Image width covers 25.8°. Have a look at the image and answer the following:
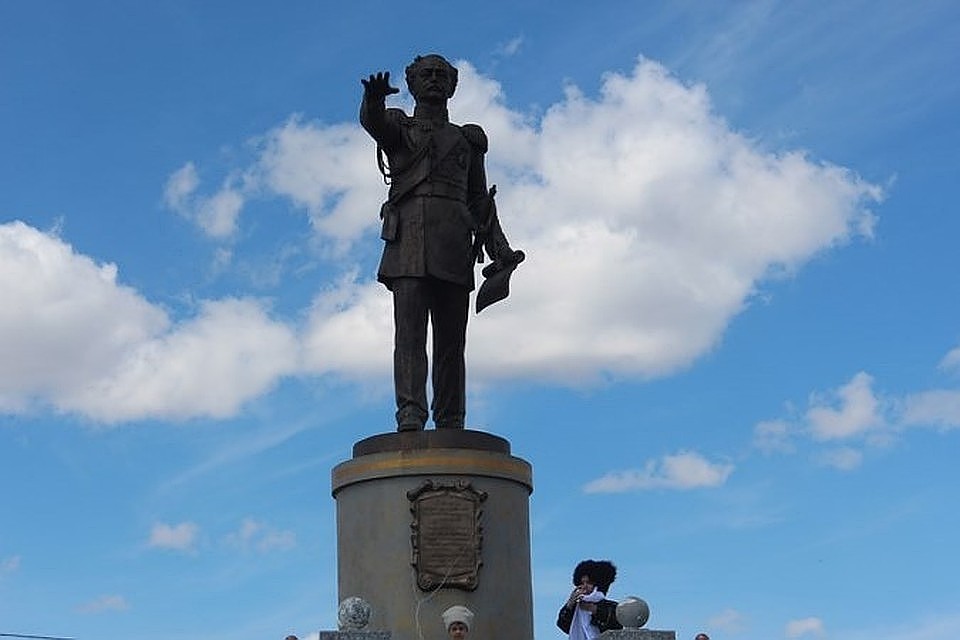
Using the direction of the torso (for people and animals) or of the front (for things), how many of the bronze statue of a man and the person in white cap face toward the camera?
2

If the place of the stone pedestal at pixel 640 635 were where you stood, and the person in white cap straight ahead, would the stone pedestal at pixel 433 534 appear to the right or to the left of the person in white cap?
right

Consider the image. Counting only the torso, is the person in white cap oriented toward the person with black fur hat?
no

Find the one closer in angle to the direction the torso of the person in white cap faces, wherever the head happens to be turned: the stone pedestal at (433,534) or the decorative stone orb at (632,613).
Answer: the decorative stone orb

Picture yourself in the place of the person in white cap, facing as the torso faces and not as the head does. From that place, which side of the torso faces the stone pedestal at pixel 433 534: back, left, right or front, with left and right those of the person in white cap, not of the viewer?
back

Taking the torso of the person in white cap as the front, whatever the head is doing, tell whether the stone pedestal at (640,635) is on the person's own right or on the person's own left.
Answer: on the person's own left

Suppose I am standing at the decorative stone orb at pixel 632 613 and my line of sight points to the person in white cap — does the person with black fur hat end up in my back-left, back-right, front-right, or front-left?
front-right

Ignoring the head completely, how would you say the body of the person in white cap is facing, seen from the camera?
toward the camera

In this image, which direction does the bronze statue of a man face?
toward the camera

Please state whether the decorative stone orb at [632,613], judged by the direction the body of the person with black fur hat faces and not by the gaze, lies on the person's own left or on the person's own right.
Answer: on the person's own left

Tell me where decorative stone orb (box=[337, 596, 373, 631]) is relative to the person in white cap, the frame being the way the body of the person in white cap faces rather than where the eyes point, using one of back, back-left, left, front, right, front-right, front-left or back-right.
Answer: right
